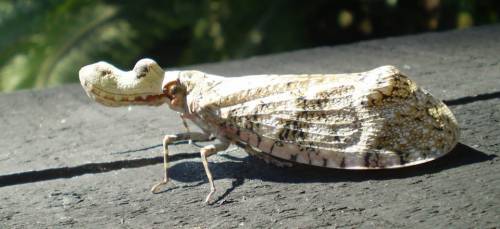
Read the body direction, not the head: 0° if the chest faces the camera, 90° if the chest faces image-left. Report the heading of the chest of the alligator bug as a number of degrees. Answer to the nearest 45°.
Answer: approximately 90°
